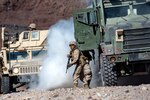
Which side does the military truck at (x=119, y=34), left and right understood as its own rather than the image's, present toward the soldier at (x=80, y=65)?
right

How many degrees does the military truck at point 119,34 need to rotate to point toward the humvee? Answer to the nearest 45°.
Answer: approximately 135° to its right

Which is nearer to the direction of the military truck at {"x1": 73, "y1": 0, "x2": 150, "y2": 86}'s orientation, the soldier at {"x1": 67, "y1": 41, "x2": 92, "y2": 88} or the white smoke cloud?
the soldier

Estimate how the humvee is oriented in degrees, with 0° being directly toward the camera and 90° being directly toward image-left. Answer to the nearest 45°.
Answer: approximately 0°

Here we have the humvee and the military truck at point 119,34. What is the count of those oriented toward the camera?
2

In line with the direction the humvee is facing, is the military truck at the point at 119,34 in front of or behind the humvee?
in front
